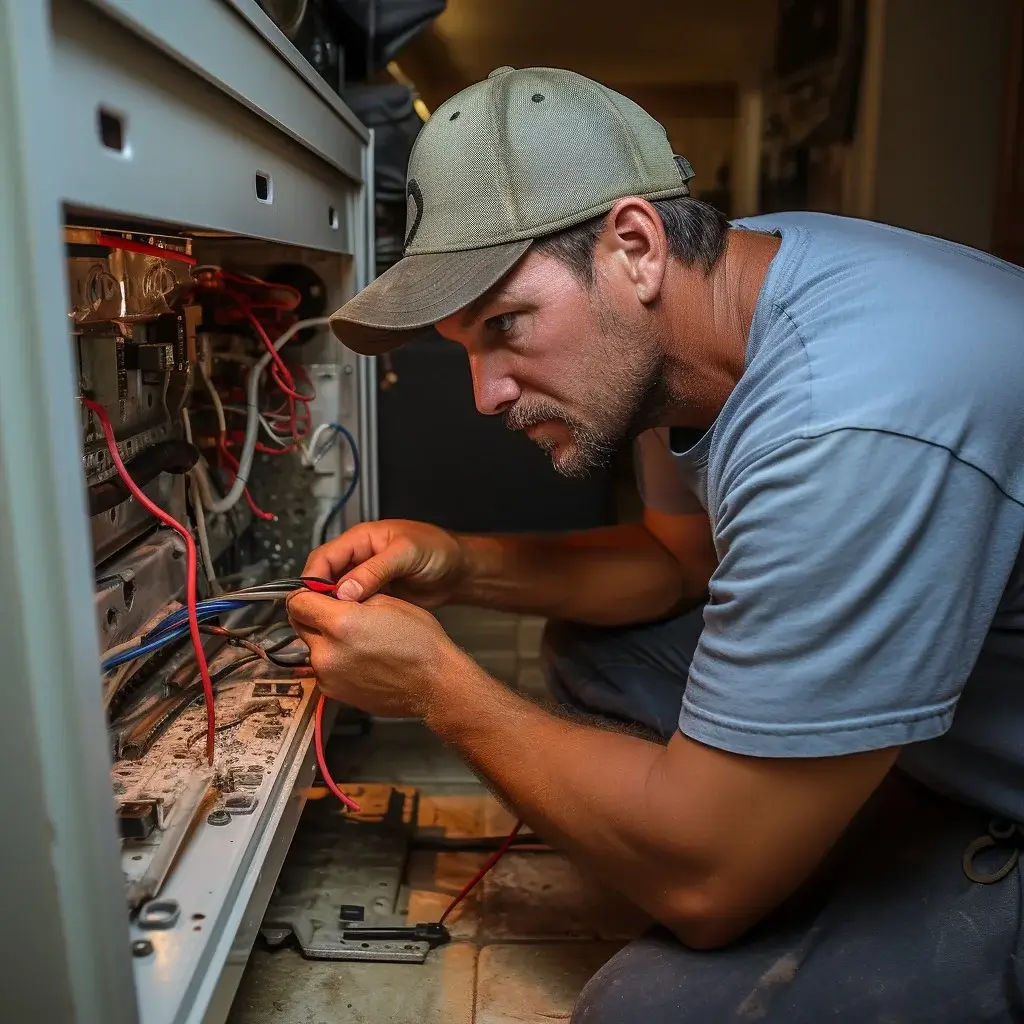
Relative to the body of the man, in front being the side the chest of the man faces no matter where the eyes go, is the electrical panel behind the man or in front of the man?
in front

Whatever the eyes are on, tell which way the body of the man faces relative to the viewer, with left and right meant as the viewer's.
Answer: facing to the left of the viewer

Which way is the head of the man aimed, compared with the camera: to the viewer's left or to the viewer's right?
to the viewer's left
